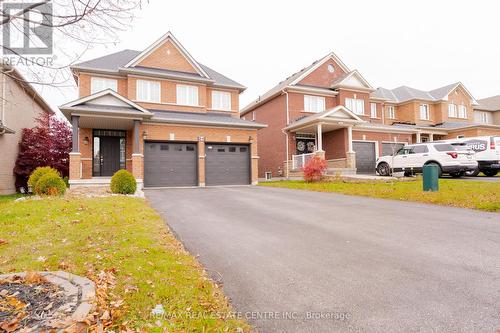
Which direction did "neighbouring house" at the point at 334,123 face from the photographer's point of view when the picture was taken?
facing the viewer and to the right of the viewer

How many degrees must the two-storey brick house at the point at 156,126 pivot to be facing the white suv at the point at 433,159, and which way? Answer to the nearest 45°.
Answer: approximately 45° to its left

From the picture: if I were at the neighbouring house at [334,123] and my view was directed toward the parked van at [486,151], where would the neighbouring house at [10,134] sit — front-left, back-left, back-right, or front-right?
back-right

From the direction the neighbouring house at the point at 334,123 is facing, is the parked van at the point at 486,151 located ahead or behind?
ahead

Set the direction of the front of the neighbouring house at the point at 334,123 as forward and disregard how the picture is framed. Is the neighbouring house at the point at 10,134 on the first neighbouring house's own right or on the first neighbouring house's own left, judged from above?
on the first neighbouring house's own right

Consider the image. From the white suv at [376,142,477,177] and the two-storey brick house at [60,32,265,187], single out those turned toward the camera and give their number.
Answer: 1

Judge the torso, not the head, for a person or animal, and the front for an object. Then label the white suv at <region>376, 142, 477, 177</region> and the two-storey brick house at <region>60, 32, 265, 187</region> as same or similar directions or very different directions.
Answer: very different directions

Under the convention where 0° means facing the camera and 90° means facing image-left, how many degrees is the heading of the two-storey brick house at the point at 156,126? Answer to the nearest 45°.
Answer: approximately 0°

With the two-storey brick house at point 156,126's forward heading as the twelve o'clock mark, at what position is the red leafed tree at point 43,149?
The red leafed tree is roughly at 4 o'clock from the two-storey brick house.

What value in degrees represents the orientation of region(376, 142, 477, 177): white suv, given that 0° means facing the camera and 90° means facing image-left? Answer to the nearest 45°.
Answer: approximately 135°

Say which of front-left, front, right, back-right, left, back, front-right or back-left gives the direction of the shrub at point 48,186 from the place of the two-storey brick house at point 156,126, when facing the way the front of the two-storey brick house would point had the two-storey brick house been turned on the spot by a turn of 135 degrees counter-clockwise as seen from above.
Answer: back

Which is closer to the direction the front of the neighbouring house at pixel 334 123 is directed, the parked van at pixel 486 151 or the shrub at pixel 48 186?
the parked van
